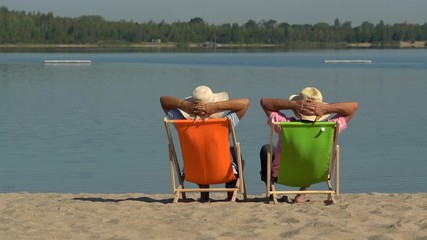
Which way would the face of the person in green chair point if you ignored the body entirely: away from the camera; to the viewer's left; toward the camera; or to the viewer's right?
away from the camera

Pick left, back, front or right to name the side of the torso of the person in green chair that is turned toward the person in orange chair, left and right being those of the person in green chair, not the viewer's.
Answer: left

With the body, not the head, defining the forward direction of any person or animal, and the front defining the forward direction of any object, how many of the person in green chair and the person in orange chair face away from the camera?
2

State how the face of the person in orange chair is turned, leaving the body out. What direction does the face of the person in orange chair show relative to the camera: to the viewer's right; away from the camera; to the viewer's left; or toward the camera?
away from the camera

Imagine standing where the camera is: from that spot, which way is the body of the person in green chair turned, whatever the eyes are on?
away from the camera

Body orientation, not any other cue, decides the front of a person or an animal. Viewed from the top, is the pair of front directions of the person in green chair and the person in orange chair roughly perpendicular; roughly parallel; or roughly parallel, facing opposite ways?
roughly parallel

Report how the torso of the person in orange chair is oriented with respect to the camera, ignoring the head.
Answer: away from the camera

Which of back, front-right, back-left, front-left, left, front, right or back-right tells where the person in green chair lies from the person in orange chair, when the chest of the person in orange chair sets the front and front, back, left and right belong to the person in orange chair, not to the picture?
right
